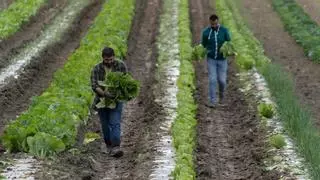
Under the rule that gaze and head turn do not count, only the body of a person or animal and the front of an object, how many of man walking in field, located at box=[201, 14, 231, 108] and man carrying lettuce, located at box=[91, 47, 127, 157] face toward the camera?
2

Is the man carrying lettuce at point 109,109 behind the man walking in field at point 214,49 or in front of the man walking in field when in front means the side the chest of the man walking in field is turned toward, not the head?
in front

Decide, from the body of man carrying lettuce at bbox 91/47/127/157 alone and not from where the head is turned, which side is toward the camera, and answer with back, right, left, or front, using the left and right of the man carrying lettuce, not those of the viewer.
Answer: front

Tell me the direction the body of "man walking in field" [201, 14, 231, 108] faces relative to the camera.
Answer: toward the camera

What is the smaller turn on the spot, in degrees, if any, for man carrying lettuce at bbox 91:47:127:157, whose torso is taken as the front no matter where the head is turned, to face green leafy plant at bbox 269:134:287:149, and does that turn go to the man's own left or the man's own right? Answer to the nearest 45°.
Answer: approximately 90° to the man's own left

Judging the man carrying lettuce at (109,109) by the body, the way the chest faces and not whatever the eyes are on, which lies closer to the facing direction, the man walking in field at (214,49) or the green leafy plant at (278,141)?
the green leafy plant
